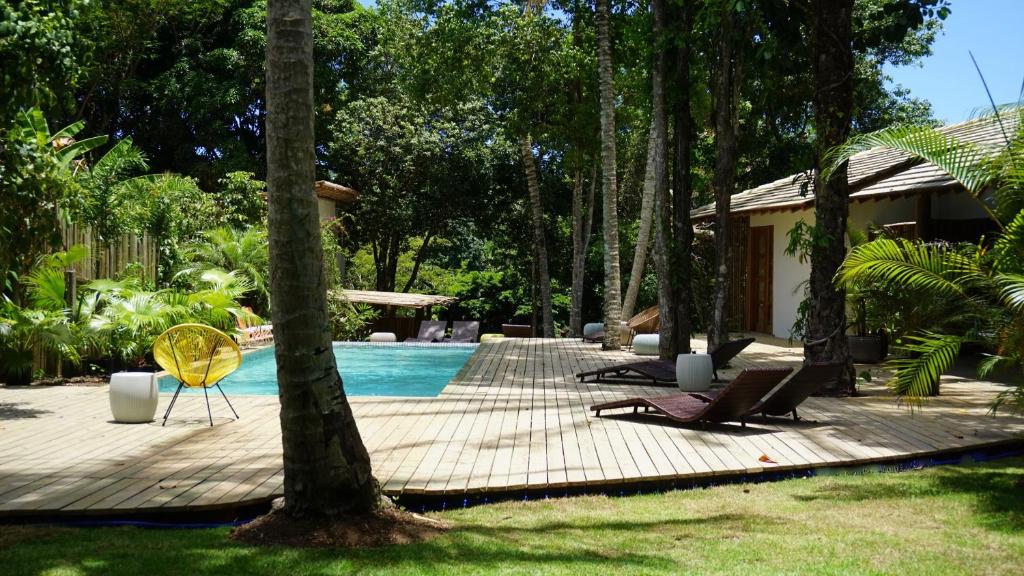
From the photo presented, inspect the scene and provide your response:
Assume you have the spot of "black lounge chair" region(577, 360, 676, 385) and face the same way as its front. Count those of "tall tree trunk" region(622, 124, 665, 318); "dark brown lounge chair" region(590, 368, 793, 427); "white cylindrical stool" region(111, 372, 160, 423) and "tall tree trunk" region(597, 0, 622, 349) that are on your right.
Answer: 2

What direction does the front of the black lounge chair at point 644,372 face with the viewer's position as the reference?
facing to the left of the viewer

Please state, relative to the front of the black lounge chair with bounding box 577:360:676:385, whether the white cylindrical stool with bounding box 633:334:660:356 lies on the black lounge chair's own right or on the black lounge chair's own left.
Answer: on the black lounge chair's own right

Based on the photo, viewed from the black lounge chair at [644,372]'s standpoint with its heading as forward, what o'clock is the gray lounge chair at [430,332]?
the gray lounge chair at [430,332] is roughly at 2 o'clock from the black lounge chair at [644,372].

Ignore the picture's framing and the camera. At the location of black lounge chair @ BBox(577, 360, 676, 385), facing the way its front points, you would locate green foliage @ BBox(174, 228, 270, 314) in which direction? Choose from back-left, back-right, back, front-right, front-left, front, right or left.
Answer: front-right
